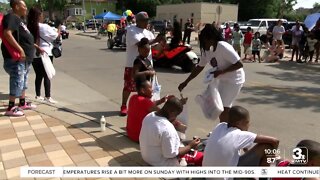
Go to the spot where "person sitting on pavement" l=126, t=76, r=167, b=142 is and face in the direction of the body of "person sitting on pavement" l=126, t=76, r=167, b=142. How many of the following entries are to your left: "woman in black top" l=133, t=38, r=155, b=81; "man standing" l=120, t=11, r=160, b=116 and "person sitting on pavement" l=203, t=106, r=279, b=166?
2

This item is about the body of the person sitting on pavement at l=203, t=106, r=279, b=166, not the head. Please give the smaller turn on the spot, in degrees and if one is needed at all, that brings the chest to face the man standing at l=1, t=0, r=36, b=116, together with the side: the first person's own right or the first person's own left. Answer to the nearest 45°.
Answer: approximately 90° to the first person's own left

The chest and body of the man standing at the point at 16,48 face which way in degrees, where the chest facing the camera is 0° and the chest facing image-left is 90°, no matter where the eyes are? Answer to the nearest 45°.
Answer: approximately 270°

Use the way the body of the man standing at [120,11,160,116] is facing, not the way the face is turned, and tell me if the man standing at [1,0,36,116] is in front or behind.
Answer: behind

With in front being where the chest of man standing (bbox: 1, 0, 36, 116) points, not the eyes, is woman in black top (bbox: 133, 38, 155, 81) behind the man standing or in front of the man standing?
in front

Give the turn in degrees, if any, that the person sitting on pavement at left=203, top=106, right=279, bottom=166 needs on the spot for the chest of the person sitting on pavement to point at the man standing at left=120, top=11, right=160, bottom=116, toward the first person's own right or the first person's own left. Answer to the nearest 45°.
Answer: approximately 90° to the first person's own left

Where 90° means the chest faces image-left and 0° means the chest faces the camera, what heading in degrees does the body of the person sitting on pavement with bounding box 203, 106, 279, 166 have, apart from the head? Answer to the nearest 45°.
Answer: approximately 225°
